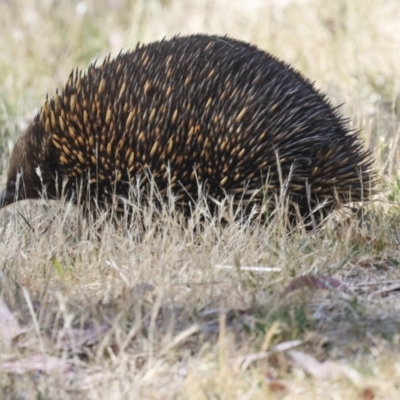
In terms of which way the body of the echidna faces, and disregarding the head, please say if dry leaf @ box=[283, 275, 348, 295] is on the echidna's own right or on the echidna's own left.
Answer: on the echidna's own left

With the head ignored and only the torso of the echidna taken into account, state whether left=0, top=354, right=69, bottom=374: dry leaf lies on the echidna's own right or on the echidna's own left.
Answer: on the echidna's own left

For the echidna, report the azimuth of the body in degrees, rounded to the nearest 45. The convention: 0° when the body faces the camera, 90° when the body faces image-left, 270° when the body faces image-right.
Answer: approximately 90°

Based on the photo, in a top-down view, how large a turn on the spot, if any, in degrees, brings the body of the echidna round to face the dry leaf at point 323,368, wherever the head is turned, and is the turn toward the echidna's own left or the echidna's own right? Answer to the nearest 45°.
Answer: approximately 90° to the echidna's own left

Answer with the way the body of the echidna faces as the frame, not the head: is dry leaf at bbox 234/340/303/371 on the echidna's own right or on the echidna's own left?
on the echidna's own left

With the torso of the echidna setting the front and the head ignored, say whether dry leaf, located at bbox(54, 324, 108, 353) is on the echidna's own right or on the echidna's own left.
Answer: on the echidna's own left
